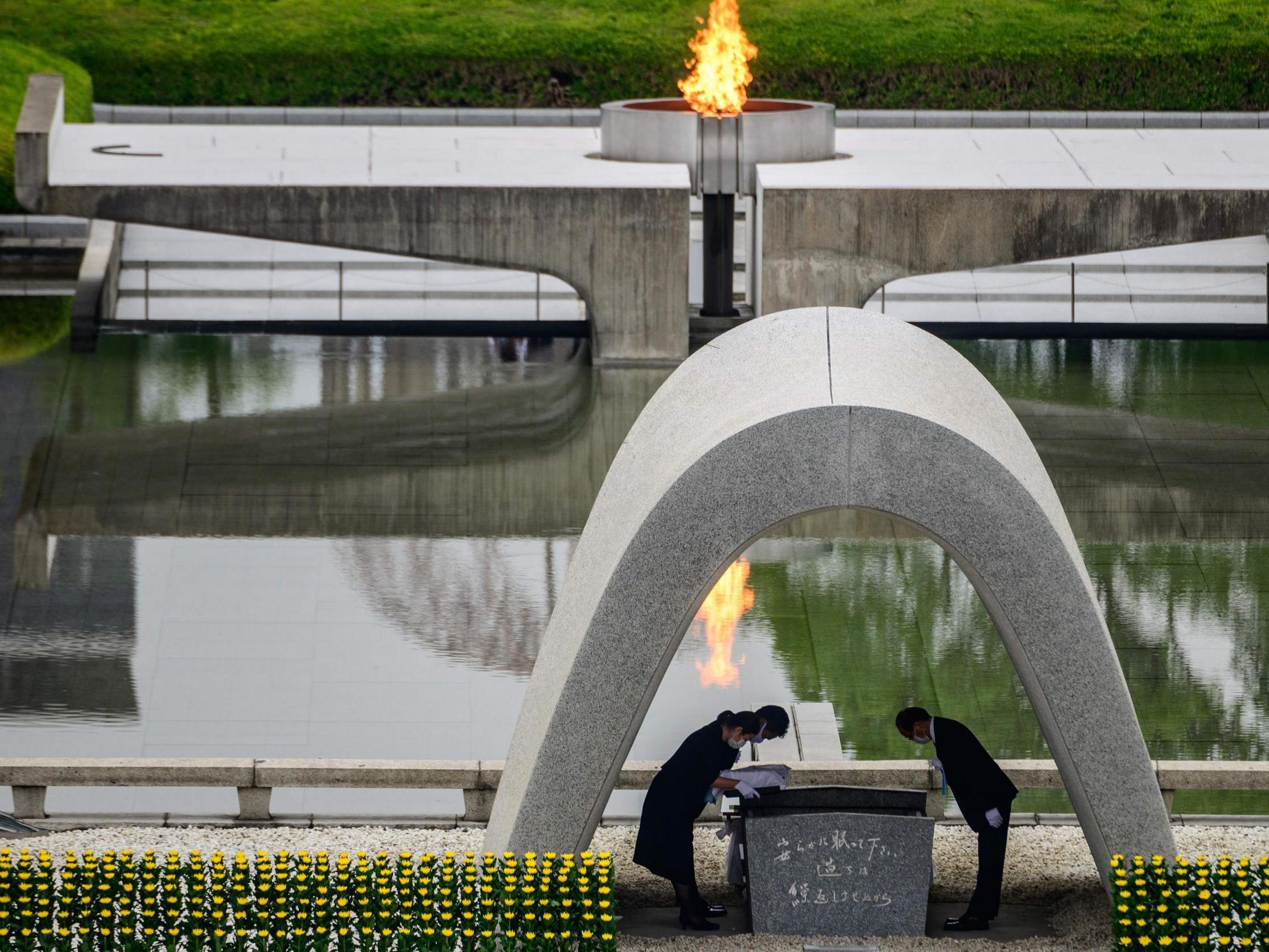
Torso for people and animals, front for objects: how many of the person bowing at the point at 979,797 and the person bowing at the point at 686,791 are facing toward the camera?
0

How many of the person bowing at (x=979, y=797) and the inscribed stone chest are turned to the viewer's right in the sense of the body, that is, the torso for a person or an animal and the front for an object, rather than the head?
0

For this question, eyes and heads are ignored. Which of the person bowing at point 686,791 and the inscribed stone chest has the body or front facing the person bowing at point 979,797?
the person bowing at point 686,791

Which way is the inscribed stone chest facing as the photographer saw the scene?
facing the viewer

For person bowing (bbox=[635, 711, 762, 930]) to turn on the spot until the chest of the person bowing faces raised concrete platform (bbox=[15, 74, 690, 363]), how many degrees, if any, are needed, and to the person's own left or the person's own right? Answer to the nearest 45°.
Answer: approximately 90° to the person's own left

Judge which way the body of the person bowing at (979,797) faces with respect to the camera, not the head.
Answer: to the viewer's left

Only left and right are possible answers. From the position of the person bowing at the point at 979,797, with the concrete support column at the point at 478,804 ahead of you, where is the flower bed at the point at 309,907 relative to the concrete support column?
left

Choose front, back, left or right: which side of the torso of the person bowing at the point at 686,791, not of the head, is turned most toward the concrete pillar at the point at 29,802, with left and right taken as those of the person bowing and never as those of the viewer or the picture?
back

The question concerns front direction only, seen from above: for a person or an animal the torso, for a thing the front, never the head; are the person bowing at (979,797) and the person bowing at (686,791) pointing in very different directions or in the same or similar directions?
very different directions

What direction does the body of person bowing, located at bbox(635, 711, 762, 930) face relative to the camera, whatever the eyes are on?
to the viewer's right

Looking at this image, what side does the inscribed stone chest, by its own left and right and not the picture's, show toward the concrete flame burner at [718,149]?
back

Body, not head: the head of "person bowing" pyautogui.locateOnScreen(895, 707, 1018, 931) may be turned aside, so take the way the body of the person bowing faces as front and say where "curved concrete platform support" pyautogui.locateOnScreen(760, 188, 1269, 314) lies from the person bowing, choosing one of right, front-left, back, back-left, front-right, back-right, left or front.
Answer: right

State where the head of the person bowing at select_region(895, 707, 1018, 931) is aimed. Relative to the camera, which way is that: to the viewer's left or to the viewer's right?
to the viewer's left

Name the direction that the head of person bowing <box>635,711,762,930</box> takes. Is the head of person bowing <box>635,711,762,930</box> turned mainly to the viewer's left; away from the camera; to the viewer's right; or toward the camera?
to the viewer's right

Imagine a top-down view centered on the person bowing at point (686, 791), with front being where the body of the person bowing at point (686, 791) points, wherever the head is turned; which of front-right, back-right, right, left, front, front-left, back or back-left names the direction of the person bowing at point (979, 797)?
front

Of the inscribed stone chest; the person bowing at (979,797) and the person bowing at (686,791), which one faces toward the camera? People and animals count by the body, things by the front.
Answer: the inscribed stone chest

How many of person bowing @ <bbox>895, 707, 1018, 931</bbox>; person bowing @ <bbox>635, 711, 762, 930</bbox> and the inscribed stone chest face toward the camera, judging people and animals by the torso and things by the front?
1

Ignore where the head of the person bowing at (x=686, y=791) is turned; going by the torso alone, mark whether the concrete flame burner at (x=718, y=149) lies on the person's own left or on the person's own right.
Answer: on the person's own left

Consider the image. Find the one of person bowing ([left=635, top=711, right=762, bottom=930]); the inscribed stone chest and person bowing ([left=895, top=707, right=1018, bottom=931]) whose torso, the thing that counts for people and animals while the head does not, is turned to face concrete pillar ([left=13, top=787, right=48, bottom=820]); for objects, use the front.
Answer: person bowing ([left=895, top=707, right=1018, bottom=931])

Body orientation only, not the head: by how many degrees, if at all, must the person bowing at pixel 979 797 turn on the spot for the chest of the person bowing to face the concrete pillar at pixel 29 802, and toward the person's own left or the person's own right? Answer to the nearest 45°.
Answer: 0° — they already face it

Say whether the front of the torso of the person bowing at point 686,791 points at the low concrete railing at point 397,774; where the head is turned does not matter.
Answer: no
